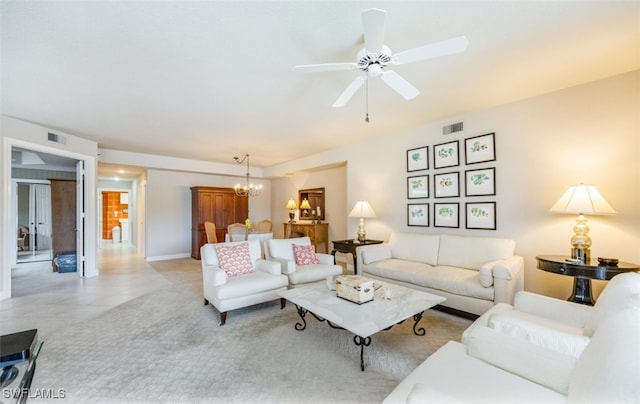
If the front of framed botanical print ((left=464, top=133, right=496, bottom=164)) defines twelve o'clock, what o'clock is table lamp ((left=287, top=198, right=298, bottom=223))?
The table lamp is roughly at 2 o'clock from the framed botanical print.

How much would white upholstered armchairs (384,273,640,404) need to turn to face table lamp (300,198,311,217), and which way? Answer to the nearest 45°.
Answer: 0° — it already faces it

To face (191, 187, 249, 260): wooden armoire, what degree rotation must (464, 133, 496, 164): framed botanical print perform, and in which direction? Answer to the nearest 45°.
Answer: approximately 45° to its right

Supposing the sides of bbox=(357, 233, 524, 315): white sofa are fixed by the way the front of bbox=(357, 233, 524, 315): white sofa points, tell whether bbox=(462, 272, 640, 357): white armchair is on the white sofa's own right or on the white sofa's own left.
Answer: on the white sofa's own left

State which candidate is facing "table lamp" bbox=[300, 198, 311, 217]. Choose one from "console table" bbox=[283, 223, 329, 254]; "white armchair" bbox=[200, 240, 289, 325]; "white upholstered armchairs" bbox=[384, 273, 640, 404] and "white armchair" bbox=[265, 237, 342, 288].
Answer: "white upholstered armchairs" bbox=[384, 273, 640, 404]

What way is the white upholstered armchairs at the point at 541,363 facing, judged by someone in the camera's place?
facing away from the viewer and to the left of the viewer

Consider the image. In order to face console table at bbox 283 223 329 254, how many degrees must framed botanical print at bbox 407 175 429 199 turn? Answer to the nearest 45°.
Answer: approximately 90° to its right

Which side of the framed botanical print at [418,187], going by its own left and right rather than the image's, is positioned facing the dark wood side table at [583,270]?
left

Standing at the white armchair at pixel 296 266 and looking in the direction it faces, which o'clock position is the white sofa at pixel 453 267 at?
the white sofa at pixel 453 267 is roughly at 11 o'clock from the white armchair at pixel 296 266.

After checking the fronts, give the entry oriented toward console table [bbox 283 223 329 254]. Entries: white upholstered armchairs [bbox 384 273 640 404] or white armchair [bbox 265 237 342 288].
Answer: white upholstered armchairs [bbox 384 273 640 404]
